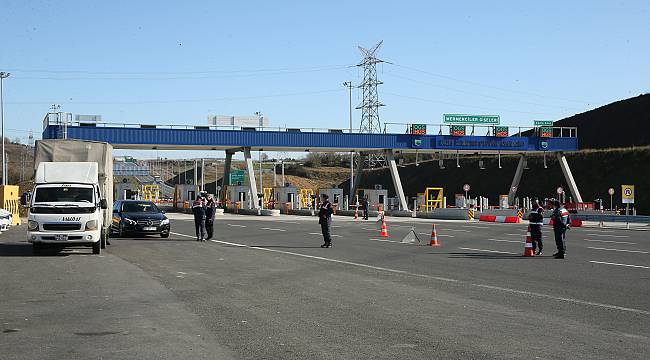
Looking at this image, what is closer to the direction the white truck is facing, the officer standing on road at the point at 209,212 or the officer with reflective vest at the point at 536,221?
the officer with reflective vest

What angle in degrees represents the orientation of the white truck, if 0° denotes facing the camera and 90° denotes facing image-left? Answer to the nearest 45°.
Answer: approximately 0°

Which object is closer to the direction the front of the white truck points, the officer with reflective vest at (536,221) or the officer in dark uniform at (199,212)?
the officer with reflective vest

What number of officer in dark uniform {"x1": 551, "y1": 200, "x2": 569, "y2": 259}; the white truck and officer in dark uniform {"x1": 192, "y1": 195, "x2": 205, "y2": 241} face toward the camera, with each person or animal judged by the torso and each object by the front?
1

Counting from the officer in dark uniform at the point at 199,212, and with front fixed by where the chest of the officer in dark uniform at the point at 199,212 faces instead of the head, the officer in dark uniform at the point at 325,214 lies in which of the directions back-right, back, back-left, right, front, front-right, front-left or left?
back-right

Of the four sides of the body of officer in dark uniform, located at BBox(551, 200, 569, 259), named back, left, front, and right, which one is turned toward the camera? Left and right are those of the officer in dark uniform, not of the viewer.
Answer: left

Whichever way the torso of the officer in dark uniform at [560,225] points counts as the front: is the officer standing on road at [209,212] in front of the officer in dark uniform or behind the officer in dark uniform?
in front

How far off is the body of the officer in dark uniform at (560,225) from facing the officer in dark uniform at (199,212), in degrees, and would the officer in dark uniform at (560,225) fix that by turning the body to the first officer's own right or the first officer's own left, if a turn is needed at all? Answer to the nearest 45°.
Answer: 0° — they already face them

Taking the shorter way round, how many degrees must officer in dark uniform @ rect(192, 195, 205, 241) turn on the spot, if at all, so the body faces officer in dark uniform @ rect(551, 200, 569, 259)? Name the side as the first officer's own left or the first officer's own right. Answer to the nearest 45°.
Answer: approximately 135° to the first officer's own right
